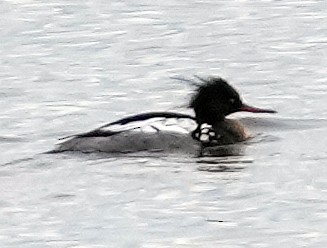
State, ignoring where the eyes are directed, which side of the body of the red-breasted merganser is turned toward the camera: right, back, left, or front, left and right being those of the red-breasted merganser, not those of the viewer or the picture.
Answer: right
